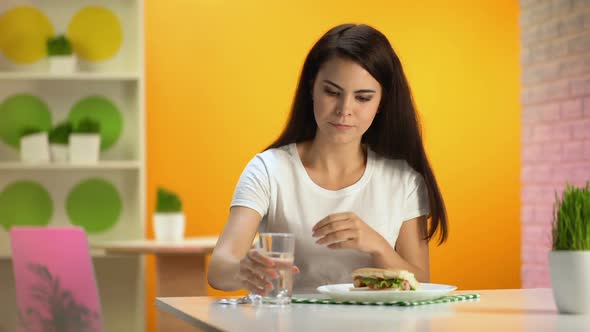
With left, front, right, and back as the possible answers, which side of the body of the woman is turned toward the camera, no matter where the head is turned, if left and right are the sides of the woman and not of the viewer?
front

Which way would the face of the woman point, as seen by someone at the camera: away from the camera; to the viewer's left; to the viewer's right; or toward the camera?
toward the camera

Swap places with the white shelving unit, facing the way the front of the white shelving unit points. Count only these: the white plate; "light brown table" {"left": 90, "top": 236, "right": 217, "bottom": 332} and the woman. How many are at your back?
0

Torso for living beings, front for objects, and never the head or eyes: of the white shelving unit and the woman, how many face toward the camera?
2

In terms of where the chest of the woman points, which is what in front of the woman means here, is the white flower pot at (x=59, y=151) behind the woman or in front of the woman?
behind

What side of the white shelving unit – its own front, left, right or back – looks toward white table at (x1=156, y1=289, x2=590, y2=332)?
front

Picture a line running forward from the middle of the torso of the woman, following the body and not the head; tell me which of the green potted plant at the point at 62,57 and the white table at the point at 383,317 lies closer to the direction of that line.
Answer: the white table

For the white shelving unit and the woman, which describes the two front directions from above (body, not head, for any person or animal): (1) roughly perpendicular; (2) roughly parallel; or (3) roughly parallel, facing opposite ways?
roughly parallel

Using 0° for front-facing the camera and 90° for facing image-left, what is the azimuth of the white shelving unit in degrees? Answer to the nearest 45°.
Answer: approximately 0°

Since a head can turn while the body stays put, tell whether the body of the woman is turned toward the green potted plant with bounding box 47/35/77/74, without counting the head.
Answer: no

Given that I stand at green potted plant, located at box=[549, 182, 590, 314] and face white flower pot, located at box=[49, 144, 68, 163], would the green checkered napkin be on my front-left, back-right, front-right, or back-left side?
front-left
